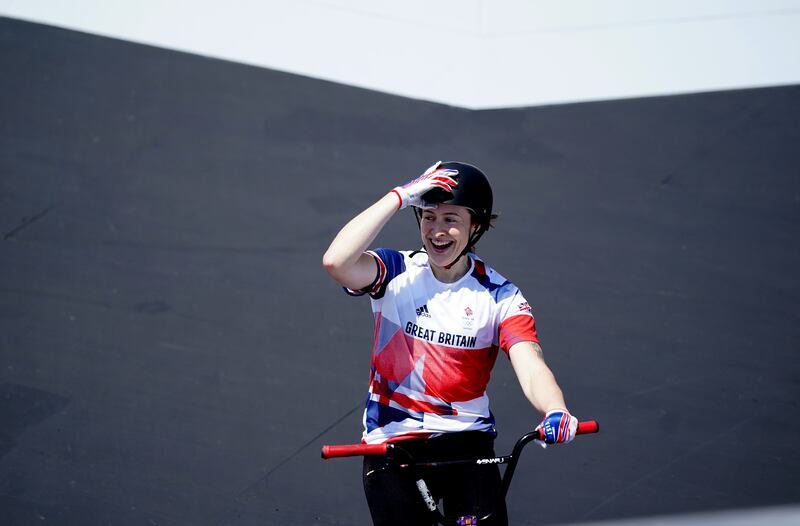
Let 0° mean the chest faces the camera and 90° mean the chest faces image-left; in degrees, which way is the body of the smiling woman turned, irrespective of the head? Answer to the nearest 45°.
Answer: approximately 0°
